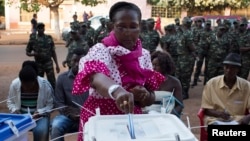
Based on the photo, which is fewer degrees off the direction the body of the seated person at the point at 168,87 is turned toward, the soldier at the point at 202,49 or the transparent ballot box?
the transparent ballot box

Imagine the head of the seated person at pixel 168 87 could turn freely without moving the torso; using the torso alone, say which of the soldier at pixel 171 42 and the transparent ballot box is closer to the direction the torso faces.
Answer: the transparent ballot box

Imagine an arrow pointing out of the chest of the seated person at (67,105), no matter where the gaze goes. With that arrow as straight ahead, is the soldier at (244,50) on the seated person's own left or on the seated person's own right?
on the seated person's own left

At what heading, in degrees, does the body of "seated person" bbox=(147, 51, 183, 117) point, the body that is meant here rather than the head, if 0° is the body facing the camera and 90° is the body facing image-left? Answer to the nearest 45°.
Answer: approximately 45°

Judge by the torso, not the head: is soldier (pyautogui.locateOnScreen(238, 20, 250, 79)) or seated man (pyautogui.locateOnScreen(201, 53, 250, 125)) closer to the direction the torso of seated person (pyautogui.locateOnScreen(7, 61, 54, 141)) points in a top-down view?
the seated man

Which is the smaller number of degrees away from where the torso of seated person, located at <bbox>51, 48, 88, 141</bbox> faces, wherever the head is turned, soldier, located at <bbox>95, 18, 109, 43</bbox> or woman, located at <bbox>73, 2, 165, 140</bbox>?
the woman

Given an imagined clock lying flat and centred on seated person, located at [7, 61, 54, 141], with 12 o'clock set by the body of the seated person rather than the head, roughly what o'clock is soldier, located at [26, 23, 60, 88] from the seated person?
The soldier is roughly at 6 o'clock from the seated person.
